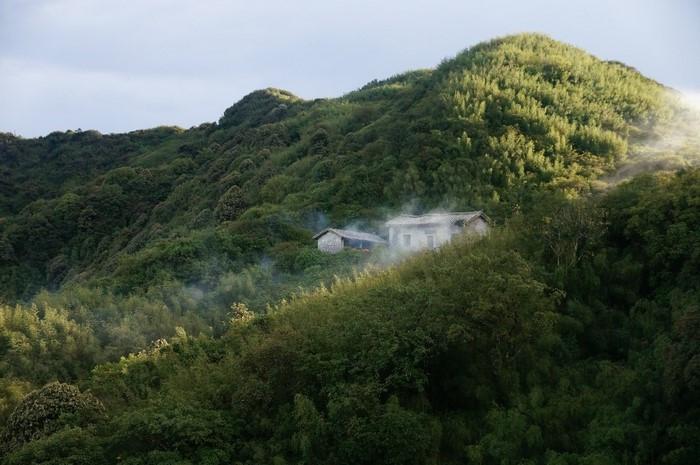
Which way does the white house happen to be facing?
toward the camera

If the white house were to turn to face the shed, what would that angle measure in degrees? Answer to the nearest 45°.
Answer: approximately 135° to its right

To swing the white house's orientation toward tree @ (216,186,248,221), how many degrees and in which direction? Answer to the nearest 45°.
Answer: approximately 135° to its right
